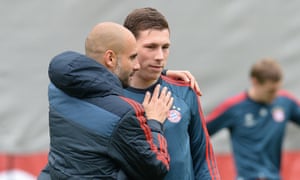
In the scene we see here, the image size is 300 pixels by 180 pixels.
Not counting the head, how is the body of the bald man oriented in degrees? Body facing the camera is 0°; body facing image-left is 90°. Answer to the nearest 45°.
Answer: approximately 225°

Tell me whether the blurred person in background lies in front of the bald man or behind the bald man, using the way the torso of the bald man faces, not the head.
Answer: in front

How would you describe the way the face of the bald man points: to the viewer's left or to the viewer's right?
to the viewer's right
